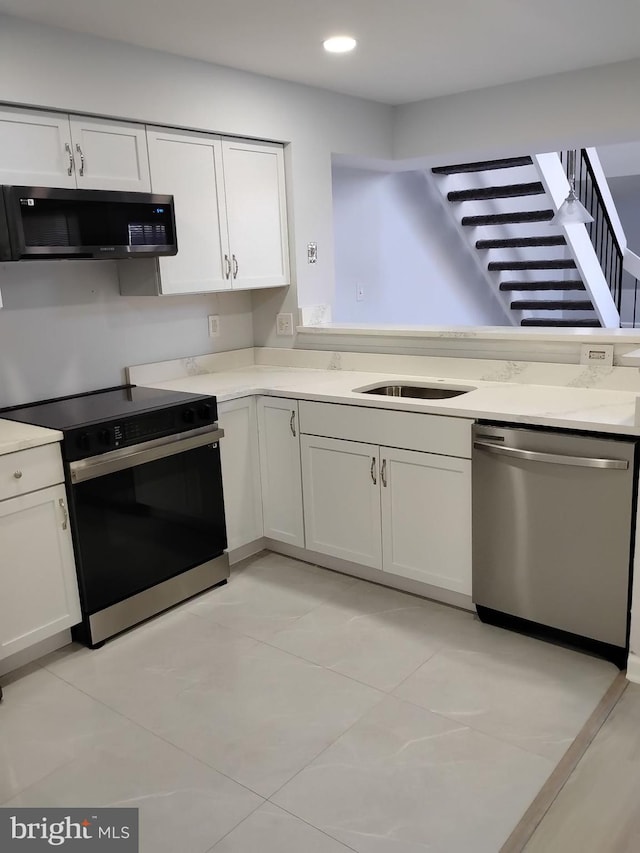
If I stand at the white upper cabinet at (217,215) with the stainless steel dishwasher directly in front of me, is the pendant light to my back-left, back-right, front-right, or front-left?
front-left

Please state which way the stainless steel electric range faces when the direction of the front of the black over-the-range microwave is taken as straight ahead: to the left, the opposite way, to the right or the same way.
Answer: the same way

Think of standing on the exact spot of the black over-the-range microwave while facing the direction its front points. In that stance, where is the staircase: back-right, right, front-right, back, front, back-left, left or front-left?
left

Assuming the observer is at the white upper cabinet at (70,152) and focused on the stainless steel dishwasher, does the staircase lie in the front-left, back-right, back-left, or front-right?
front-left

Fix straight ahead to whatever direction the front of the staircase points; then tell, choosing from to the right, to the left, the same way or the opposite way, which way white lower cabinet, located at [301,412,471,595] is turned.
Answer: to the right

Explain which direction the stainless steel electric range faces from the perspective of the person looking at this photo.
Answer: facing the viewer and to the right of the viewer

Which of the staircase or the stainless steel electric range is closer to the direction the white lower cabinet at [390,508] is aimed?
the stainless steel electric range

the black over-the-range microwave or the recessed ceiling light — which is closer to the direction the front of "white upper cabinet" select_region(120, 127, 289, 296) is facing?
the recessed ceiling light

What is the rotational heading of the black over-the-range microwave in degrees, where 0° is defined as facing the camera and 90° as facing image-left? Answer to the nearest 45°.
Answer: approximately 315°

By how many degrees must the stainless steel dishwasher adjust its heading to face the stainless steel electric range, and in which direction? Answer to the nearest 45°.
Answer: approximately 45° to its right

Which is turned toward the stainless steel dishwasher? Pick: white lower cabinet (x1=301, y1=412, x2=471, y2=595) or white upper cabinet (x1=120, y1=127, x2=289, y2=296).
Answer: the white upper cabinet

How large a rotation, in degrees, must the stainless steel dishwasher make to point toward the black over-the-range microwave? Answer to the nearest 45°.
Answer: approximately 45° to its right

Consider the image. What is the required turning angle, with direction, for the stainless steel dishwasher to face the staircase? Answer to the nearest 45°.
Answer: approximately 135° to its right

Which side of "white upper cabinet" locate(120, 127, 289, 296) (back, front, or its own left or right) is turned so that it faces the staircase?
left

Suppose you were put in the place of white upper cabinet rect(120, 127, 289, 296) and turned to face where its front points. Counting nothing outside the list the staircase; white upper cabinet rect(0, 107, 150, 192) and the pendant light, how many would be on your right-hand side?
1

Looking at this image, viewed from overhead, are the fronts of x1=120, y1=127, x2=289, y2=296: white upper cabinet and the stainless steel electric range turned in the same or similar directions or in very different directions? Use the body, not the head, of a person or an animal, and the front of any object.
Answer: same or similar directions

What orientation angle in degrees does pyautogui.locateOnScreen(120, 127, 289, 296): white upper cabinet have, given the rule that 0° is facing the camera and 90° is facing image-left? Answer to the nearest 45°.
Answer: approximately 315°

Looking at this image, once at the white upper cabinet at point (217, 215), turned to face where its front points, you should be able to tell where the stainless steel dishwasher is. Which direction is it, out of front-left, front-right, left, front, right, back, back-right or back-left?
front
